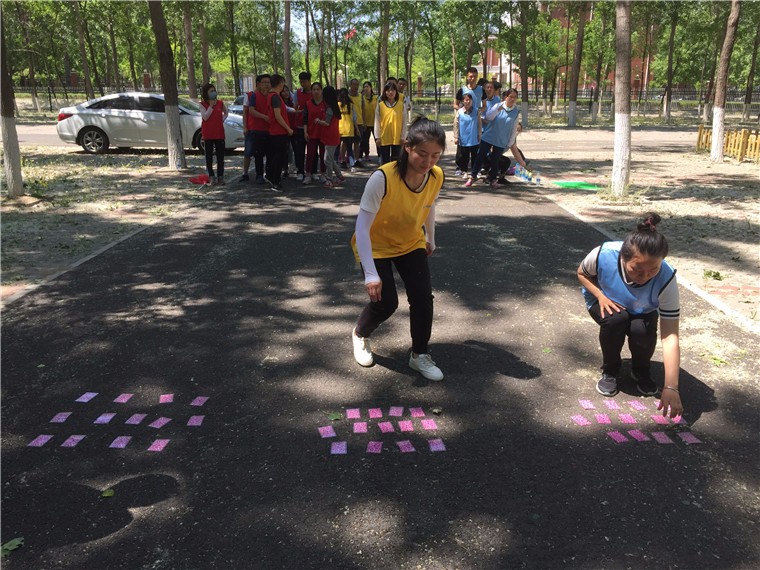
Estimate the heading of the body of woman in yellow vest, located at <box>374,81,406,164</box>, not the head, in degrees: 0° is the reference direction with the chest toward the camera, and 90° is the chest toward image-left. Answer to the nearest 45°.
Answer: approximately 0°

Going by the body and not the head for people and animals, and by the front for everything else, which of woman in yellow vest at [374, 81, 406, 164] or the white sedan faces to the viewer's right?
the white sedan

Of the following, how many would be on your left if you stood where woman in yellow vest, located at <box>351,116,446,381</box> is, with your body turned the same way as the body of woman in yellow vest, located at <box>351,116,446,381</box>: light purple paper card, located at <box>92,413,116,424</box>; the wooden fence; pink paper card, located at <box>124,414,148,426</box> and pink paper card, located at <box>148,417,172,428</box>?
1

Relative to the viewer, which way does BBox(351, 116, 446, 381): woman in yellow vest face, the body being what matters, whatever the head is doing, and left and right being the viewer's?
facing the viewer and to the right of the viewer

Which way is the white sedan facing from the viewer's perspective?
to the viewer's right

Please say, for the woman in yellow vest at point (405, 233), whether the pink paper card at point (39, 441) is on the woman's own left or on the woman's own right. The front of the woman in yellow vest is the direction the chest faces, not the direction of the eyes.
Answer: on the woman's own right

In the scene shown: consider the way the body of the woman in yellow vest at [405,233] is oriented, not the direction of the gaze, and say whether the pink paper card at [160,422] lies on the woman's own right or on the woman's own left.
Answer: on the woman's own right

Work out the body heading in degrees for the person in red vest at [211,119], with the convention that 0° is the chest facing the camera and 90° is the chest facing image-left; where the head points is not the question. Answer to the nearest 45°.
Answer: approximately 315°
